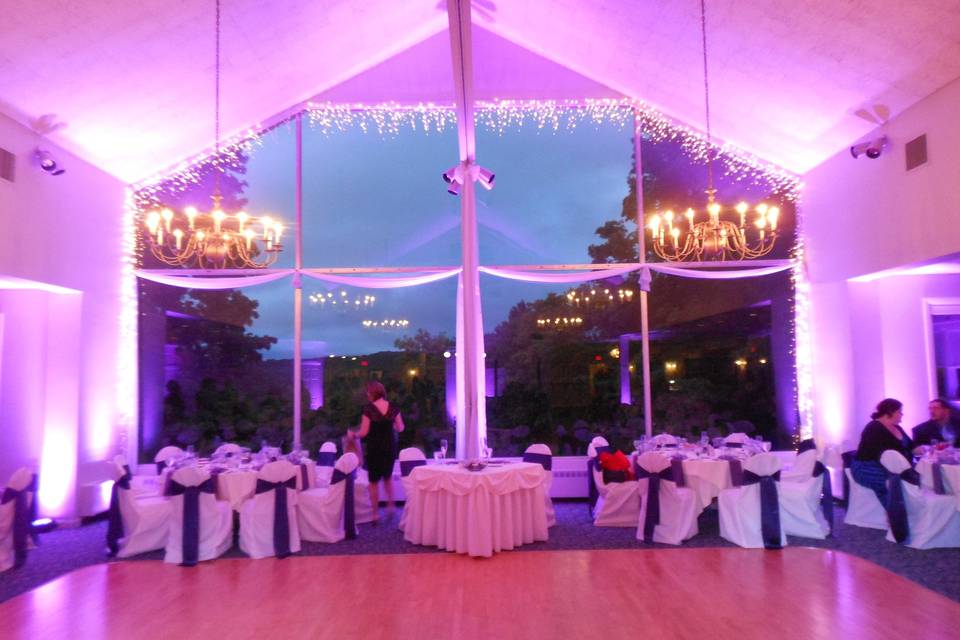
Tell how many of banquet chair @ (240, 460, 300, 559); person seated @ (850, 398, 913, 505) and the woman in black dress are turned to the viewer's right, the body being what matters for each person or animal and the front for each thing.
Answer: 1

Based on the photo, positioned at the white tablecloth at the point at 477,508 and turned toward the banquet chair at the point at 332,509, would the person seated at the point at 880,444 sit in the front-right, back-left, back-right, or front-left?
back-right

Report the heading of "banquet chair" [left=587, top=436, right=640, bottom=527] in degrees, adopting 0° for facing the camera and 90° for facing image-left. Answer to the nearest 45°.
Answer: approximately 270°

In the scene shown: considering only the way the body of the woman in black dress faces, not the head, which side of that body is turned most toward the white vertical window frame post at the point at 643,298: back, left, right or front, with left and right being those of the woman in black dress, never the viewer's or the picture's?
right

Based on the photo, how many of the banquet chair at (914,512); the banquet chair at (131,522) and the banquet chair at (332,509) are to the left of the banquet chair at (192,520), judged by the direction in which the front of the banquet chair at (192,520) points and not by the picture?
1

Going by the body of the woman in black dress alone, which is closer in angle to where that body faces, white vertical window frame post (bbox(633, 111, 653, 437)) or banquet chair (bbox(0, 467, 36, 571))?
the white vertical window frame post

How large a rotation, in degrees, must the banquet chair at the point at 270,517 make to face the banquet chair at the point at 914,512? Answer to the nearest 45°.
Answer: approximately 135° to its right

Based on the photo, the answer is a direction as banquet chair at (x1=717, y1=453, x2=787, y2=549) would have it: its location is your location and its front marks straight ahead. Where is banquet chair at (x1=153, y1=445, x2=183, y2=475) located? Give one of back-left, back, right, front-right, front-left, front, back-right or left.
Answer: front-left

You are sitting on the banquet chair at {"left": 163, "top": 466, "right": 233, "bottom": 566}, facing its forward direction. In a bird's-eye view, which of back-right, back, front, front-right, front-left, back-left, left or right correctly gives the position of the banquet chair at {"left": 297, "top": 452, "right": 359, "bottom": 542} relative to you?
front-right

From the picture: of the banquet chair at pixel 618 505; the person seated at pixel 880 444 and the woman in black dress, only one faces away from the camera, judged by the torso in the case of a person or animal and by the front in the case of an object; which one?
the woman in black dress

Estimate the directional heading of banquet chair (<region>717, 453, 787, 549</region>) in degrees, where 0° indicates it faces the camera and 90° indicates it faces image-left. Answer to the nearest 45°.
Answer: approximately 135°

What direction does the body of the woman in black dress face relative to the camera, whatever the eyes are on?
away from the camera

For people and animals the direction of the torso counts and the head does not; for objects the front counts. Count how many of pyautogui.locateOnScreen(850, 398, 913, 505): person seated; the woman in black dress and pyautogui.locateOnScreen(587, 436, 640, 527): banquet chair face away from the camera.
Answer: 1

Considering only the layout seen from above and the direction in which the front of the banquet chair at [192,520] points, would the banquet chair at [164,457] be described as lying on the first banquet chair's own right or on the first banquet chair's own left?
on the first banquet chair's own left

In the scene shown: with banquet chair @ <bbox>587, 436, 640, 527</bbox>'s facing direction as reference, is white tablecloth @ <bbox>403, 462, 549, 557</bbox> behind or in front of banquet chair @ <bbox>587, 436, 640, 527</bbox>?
behind
